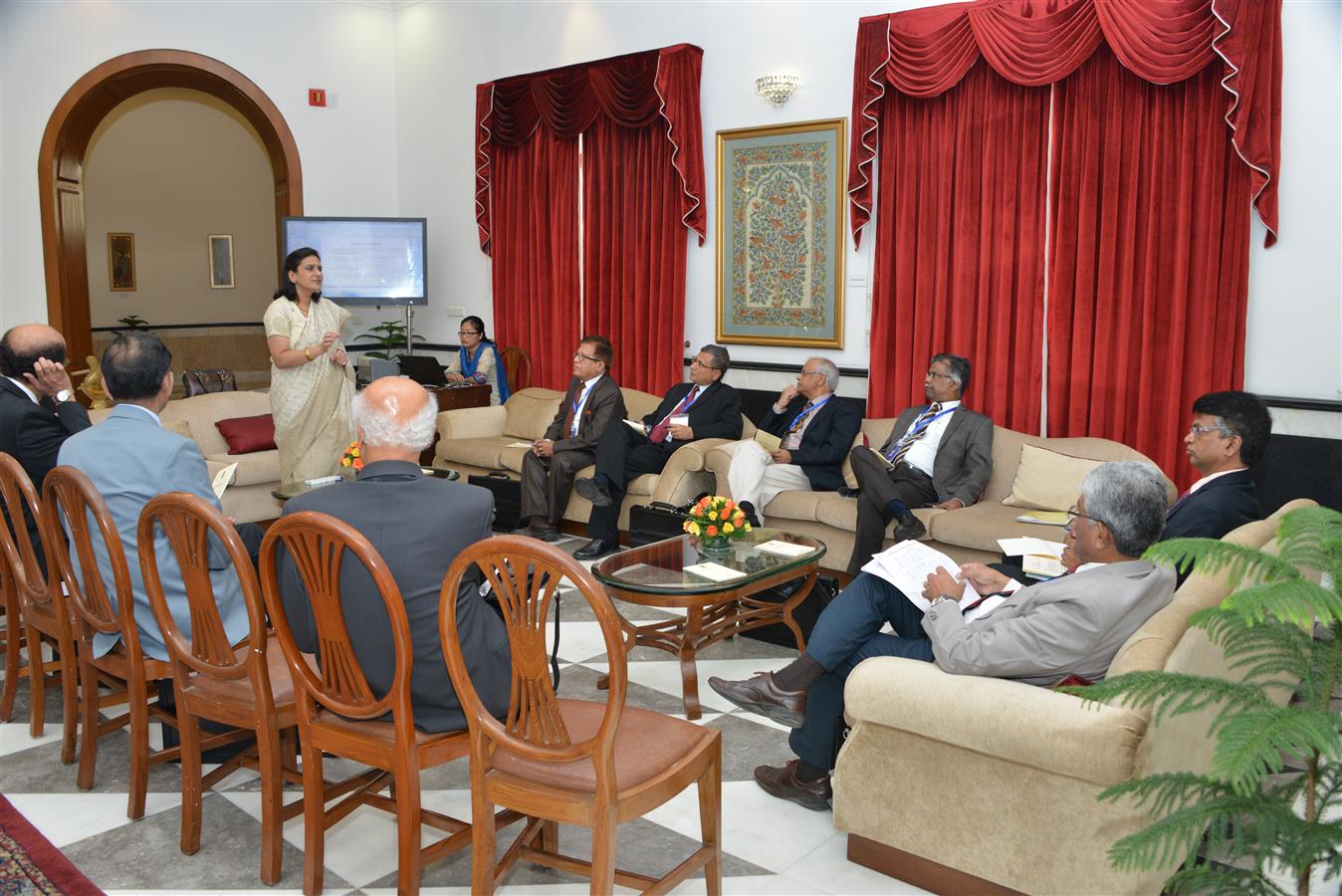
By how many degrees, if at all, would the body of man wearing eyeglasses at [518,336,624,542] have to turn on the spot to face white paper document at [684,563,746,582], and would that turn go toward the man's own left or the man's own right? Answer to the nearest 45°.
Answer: approximately 45° to the man's own left

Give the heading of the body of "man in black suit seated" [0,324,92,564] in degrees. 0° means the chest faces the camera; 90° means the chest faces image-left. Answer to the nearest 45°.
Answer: approximately 225°

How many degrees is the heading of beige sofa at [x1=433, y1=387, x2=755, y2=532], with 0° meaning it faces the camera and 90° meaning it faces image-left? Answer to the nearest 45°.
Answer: approximately 45°

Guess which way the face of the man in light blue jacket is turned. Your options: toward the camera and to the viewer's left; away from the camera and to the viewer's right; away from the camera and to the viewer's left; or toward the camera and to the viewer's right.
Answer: away from the camera and to the viewer's right

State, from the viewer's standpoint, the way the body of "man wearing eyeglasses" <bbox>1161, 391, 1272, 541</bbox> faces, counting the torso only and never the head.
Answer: to the viewer's left

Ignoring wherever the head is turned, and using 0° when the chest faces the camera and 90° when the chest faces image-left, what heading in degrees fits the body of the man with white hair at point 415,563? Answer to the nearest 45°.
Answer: approximately 180°

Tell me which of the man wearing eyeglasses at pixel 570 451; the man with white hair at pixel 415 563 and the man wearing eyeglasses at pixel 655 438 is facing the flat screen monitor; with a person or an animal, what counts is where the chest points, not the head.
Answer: the man with white hair

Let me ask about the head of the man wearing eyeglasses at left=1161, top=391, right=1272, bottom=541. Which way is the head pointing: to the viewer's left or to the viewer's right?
to the viewer's left

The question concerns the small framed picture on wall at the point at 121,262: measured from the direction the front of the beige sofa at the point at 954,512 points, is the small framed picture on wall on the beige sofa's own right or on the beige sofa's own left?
on the beige sofa's own right

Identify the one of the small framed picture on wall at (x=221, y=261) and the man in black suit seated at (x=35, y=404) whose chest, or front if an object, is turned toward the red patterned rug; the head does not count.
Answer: the small framed picture on wall

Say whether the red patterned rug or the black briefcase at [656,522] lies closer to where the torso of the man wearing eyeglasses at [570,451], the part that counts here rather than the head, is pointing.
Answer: the red patterned rug

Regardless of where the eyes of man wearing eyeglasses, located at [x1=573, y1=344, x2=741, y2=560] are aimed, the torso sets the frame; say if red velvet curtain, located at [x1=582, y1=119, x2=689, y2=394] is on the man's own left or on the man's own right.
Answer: on the man's own right
